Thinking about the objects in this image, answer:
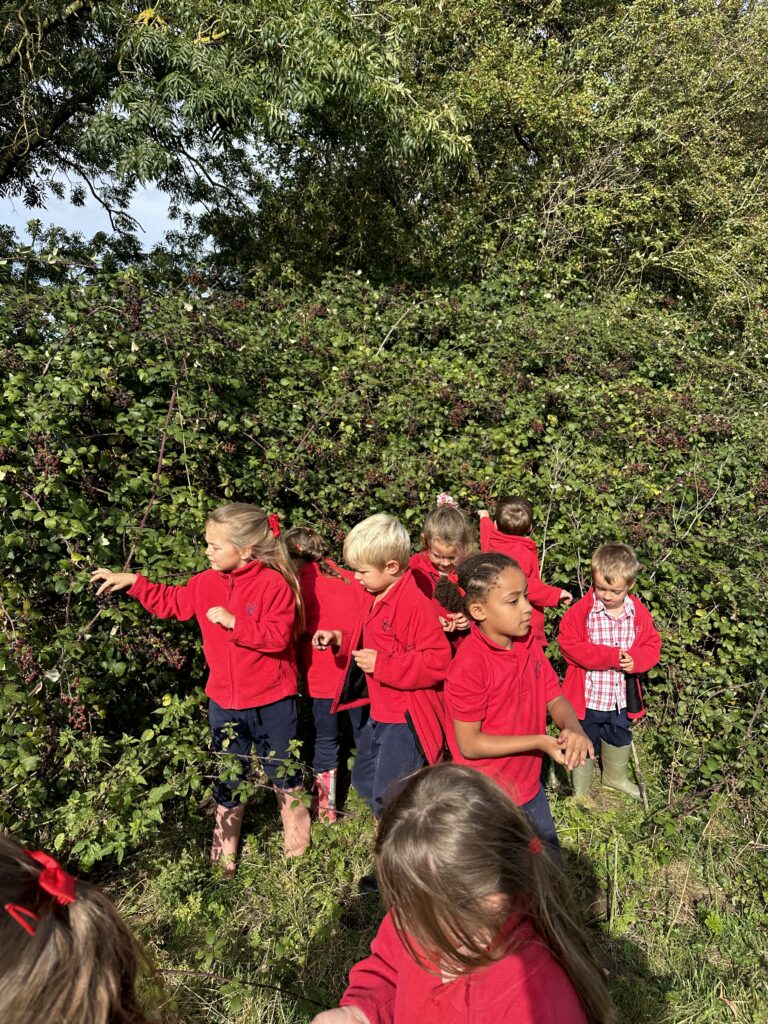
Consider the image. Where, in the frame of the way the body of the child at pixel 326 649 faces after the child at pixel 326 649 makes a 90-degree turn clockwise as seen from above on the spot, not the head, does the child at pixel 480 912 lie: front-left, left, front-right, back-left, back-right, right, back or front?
back-right

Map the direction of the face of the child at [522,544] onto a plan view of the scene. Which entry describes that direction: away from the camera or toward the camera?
away from the camera

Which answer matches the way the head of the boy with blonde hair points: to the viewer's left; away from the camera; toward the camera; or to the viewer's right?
to the viewer's left

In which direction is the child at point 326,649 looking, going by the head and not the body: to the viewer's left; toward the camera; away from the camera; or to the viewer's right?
away from the camera

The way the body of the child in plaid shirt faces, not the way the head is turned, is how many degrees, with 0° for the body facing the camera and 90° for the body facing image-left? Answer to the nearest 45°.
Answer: approximately 0°

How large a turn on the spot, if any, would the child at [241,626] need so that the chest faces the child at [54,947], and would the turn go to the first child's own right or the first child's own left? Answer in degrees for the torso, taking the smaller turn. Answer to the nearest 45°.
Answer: approximately 45° to the first child's own left

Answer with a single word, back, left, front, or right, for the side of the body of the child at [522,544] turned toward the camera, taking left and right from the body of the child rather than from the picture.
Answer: back

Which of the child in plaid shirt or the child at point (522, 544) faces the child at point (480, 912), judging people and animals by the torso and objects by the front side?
the child in plaid shirt
